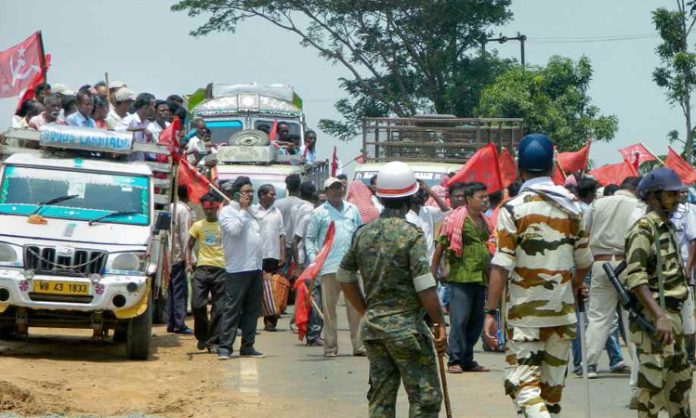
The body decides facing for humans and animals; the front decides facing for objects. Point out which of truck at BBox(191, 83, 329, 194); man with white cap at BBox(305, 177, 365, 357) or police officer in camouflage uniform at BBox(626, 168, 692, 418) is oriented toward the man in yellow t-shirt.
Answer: the truck

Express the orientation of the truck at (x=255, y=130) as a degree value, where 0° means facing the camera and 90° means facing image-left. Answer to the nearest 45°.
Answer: approximately 0°

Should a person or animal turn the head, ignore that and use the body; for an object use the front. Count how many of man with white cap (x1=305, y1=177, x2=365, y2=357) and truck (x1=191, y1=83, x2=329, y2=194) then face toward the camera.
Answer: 2

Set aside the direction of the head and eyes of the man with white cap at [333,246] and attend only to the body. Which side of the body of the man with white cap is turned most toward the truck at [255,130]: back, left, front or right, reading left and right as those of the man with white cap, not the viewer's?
back

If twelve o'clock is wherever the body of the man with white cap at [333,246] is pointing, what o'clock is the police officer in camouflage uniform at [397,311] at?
The police officer in camouflage uniform is roughly at 12 o'clock from the man with white cap.

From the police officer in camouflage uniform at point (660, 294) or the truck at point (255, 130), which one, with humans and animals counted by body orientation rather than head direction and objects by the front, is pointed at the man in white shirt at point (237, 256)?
the truck
